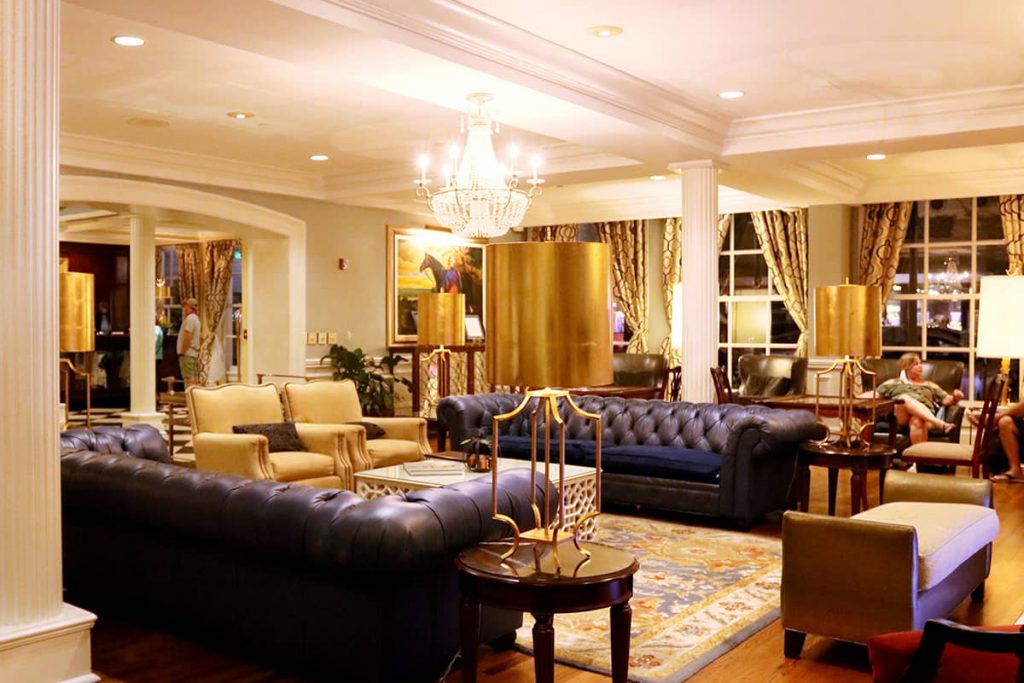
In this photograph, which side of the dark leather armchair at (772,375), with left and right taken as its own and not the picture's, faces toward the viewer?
front

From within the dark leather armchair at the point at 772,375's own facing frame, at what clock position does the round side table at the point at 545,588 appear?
The round side table is roughly at 12 o'clock from the dark leather armchair.

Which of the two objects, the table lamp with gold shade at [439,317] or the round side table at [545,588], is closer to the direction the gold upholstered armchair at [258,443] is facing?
the round side table

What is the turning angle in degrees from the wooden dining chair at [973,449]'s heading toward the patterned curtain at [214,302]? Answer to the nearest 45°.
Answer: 0° — it already faces it

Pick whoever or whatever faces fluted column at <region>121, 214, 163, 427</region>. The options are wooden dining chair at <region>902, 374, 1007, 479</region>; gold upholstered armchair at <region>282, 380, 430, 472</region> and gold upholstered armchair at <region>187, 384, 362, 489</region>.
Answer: the wooden dining chair

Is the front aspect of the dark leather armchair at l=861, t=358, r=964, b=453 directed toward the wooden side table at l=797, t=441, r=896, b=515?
yes

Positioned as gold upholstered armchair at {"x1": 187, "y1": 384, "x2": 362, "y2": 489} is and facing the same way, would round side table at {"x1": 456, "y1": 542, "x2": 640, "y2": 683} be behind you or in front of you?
in front

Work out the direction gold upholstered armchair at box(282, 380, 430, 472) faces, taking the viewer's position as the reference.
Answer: facing the viewer and to the right of the viewer

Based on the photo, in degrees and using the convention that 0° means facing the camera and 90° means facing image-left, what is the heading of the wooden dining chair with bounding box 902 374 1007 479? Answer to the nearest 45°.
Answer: approximately 90°

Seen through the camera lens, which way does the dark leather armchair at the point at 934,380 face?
facing the viewer
